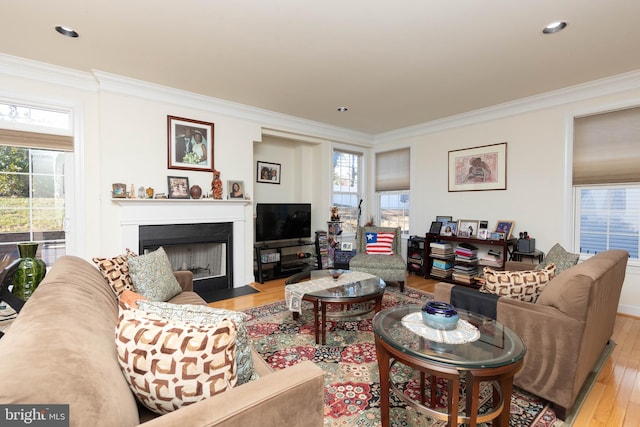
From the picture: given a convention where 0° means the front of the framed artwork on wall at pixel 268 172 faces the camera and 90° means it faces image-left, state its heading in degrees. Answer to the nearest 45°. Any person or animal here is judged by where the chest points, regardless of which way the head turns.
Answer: approximately 315°

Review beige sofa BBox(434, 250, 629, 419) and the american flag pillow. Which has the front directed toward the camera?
the american flag pillow

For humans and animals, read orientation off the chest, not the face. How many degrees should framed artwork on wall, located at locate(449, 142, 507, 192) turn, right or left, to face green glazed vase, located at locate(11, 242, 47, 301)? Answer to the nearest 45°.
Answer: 0° — it already faces it

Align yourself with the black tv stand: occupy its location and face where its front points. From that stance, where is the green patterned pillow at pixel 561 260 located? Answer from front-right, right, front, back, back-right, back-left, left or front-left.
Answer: front

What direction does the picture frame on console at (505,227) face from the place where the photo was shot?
facing the viewer and to the left of the viewer

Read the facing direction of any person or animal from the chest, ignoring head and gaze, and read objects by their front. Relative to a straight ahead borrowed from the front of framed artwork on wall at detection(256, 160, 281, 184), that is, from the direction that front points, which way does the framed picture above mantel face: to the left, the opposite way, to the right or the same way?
the same way

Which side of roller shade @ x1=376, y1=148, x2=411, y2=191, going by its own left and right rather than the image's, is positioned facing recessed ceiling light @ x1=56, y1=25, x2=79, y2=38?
front

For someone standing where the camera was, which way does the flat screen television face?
facing the viewer and to the right of the viewer

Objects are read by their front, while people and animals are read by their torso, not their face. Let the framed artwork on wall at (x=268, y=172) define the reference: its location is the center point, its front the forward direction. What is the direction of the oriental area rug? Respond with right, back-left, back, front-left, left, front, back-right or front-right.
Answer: front-right

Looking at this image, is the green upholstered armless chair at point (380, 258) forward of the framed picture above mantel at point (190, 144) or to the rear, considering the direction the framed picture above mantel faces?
forward

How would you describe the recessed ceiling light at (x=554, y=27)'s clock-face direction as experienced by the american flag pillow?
The recessed ceiling light is roughly at 11 o'clock from the american flag pillow.

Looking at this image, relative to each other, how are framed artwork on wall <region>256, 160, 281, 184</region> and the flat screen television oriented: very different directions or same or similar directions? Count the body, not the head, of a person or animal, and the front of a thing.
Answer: same or similar directions

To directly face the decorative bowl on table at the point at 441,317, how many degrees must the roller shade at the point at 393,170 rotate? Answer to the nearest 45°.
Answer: approximately 45° to its left

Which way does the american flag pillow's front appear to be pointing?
toward the camera

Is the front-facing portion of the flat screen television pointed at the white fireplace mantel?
no

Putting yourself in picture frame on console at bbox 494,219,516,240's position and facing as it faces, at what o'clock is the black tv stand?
The black tv stand is roughly at 1 o'clock from the picture frame on console.

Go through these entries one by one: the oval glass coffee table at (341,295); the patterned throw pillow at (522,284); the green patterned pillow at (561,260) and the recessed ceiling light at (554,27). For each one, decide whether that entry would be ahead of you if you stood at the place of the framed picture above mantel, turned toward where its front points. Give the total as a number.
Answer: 4

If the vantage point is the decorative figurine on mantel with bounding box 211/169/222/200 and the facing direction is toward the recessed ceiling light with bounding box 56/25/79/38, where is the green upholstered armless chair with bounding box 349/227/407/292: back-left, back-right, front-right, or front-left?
back-left

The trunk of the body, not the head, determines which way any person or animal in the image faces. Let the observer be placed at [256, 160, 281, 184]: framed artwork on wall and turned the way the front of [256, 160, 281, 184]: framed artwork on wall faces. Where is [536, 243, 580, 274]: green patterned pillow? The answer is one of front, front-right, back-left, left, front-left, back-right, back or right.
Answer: front

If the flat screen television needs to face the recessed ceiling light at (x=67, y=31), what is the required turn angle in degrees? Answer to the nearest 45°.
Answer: approximately 90° to its right

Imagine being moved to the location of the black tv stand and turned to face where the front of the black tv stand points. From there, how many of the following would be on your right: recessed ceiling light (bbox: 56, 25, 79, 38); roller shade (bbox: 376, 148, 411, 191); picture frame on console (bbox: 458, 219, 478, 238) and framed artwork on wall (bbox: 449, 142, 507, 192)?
1

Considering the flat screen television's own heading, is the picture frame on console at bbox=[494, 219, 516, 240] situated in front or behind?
in front
